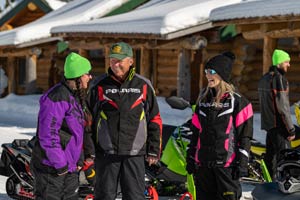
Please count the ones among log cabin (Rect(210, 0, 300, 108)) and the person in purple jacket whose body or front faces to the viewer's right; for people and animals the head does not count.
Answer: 1

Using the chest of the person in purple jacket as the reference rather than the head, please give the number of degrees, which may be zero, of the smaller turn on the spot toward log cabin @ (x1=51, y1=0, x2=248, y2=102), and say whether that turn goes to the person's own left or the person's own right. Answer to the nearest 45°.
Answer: approximately 90° to the person's own left

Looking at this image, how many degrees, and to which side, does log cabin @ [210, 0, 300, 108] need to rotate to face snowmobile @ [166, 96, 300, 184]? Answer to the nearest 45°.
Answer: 0° — it already faces it

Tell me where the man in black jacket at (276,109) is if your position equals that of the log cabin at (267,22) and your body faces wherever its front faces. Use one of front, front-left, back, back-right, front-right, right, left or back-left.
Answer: front

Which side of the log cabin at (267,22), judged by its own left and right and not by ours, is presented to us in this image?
front

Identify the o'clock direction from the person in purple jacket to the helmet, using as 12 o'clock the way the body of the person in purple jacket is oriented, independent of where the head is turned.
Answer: The helmet is roughly at 1 o'clock from the person in purple jacket.

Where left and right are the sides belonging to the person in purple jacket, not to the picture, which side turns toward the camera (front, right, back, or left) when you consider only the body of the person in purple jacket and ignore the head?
right

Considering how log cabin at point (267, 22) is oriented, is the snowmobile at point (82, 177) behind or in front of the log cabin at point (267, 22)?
in front

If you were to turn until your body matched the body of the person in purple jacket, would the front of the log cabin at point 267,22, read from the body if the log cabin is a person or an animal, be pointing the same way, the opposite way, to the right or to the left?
to the right

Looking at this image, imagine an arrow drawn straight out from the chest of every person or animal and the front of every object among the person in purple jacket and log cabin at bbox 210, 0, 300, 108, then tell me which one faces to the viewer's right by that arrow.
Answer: the person in purple jacket

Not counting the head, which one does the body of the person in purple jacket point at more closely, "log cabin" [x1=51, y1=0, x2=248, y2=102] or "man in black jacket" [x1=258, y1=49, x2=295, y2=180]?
the man in black jacket
